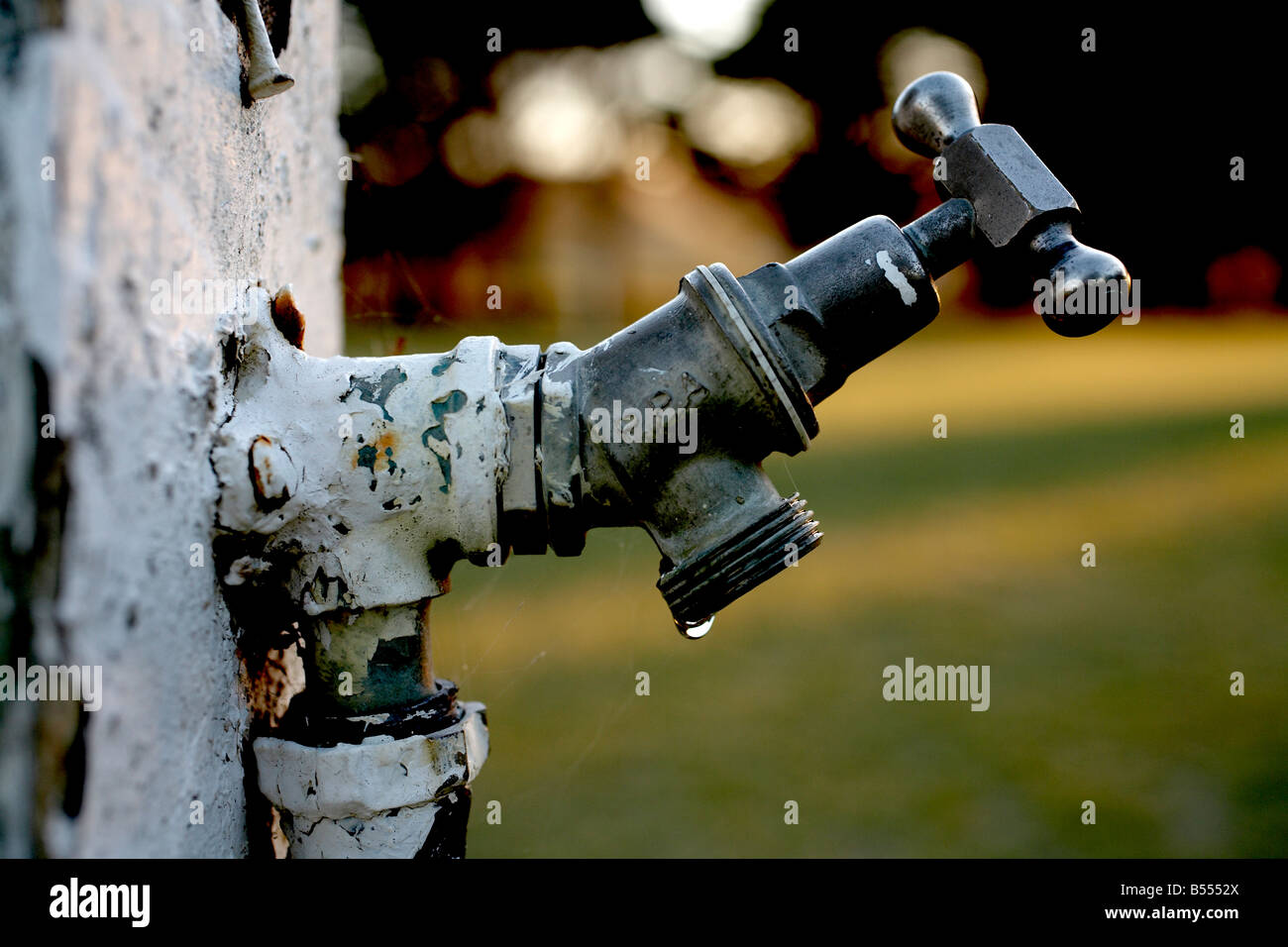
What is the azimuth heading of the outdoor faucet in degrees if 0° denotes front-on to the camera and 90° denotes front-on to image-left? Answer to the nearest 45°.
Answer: approximately 270°
